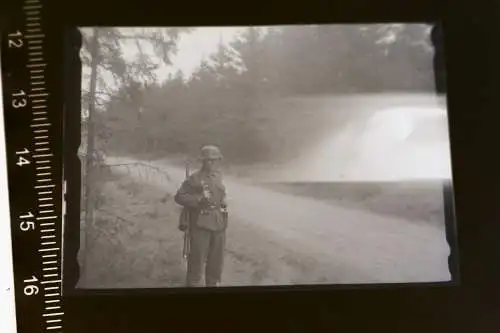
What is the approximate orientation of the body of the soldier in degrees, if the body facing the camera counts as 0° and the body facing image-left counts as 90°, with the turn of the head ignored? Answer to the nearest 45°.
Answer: approximately 315°

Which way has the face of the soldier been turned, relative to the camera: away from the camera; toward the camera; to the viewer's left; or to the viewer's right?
toward the camera
